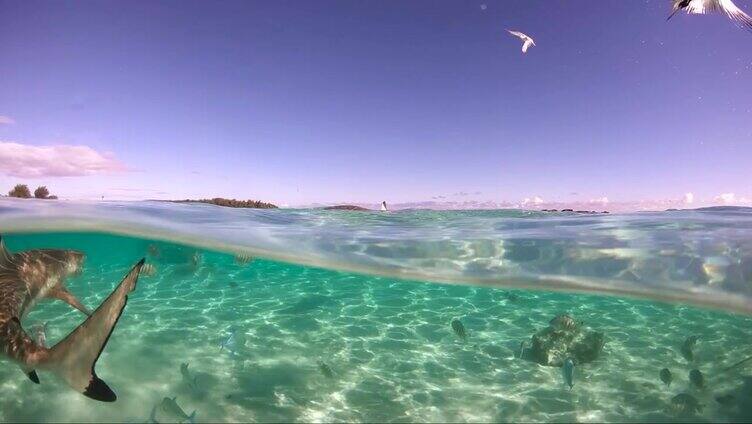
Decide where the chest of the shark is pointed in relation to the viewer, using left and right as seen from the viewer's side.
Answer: facing to the left of the viewer

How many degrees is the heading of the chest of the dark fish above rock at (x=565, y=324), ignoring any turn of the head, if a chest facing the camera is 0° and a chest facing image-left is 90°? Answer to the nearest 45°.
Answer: approximately 90°

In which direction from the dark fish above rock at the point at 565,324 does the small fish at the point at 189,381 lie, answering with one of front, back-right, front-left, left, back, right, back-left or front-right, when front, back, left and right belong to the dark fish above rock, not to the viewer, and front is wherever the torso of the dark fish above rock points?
front-left

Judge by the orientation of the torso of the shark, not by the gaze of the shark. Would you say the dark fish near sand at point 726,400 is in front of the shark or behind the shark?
behind
